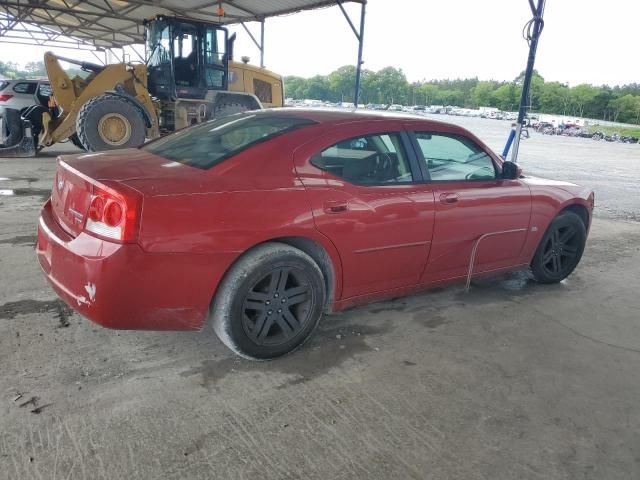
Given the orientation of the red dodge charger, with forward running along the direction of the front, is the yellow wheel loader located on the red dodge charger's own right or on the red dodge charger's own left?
on the red dodge charger's own left

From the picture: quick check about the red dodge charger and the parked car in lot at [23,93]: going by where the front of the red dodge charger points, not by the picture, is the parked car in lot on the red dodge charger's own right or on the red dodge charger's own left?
on the red dodge charger's own left

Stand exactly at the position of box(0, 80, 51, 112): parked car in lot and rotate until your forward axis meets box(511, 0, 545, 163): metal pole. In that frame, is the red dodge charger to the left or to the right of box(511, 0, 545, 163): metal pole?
right

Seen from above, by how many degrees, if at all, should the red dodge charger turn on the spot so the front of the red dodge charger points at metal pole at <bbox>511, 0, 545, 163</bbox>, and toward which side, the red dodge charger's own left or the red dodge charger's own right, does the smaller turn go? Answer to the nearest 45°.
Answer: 0° — it already faces it

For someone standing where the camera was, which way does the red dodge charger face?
facing away from the viewer and to the right of the viewer

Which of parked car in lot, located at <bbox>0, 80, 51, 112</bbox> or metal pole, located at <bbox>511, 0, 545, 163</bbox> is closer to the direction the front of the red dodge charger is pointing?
the metal pole

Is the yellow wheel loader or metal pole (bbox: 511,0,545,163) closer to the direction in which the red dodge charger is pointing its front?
the metal pole

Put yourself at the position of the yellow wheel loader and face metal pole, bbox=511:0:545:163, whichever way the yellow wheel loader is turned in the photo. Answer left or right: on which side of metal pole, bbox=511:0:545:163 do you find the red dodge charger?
right
